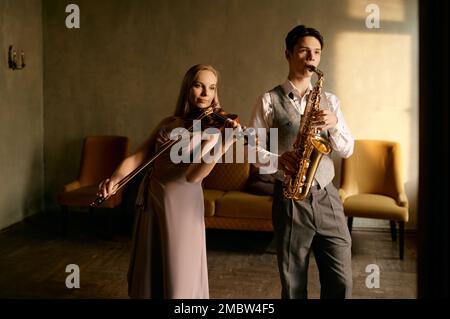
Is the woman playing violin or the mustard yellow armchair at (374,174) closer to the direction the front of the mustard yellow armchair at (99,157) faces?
the woman playing violin

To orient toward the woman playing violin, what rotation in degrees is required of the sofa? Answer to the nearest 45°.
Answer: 0° — it already faces them

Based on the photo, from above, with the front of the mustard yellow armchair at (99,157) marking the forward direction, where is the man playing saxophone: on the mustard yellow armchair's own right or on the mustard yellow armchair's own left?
on the mustard yellow armchair's own left

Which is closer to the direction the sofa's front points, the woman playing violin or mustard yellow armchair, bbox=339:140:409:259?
the woman playing violin

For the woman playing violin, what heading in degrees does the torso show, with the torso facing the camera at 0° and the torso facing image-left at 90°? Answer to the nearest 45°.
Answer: approximately 315°

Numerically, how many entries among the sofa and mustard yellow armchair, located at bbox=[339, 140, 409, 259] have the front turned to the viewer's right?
0
